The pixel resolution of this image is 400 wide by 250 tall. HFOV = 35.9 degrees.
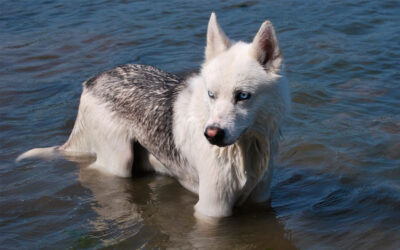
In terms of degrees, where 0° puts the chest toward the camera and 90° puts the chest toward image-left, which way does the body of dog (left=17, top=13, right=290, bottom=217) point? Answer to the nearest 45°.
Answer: approximately 315°
